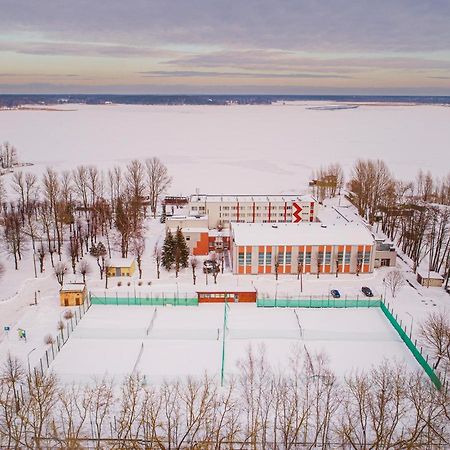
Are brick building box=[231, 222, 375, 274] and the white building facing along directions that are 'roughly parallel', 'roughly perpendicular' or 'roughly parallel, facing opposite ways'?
roughly parallel

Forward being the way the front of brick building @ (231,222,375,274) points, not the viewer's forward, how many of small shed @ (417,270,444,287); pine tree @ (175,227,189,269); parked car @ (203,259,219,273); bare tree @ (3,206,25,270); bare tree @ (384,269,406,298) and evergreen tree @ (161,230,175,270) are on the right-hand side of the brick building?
4

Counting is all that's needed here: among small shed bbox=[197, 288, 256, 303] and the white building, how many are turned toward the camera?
2

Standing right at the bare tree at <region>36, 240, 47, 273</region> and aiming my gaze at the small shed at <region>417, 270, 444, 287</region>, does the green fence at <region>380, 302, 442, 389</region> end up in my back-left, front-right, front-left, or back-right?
front-right

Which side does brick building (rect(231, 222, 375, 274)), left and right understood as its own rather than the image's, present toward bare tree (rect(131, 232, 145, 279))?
right

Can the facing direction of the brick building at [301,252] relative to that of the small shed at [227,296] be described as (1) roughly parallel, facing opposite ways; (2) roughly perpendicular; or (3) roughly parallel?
roughly parallel

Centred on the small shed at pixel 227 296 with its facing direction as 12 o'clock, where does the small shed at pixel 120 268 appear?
the small shed at pixel 120 268 is roughly at 4 o'clock from the small shed at pixel 227 296.

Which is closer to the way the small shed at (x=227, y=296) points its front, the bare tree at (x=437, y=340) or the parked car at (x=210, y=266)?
the bare tree

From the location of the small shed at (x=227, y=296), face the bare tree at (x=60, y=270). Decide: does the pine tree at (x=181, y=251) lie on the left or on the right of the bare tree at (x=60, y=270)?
right

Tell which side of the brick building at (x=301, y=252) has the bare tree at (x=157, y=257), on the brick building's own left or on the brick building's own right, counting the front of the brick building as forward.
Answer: on the brick building's own right

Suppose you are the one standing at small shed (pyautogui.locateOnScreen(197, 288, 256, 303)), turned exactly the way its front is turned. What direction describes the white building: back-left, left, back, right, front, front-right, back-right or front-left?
back

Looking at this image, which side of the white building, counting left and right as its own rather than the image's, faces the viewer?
front

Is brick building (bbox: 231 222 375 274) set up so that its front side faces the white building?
no

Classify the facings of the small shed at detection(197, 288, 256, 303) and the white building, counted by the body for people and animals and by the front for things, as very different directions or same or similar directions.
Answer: same or similar directions

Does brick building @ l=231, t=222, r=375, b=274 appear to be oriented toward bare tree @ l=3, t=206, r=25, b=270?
no

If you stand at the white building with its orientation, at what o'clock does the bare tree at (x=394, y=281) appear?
The bare tree is roughly at 11 o'clock from the white building.

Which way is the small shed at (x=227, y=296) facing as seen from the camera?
toward the camera

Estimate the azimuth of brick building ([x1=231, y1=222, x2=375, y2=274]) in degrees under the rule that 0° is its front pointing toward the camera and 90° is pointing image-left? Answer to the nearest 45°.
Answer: approximately 0°

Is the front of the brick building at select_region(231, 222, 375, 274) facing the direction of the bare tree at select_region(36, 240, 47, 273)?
no

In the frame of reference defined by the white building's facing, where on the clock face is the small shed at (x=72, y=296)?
The small shed is roughly at 1 o'clock from the white building.

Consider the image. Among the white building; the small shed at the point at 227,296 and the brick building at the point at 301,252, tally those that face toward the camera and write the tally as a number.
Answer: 3

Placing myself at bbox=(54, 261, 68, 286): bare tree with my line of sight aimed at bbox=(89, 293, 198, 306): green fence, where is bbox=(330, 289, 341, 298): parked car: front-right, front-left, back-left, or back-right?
front-left
